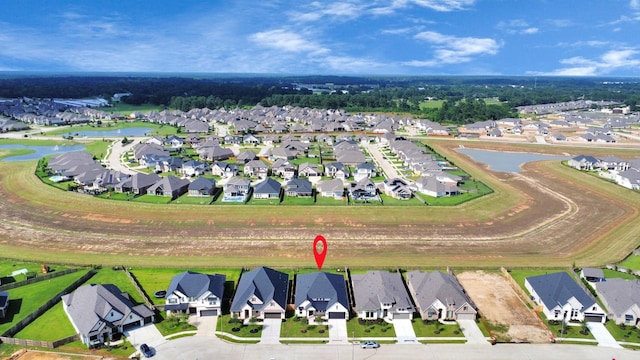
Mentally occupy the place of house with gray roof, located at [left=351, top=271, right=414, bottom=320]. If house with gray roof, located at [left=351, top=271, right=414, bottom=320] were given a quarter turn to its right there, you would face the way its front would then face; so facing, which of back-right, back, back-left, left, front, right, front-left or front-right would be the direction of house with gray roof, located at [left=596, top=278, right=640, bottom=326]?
back

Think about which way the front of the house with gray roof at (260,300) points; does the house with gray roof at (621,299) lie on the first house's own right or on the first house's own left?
on the first house's own left

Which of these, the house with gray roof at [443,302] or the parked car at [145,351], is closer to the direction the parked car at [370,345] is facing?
the parked car

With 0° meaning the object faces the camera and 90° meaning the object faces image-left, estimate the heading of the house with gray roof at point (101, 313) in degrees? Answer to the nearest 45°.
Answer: approximately 315°

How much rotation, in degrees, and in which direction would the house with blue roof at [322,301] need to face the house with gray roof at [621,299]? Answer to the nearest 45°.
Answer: approximately 90° to its left

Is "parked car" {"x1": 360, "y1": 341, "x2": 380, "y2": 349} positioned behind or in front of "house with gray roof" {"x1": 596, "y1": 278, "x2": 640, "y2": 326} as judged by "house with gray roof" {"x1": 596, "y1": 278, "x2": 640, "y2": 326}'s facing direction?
in front

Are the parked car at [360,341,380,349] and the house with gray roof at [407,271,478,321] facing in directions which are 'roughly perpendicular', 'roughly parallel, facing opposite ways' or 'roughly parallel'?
roughly perpendicular

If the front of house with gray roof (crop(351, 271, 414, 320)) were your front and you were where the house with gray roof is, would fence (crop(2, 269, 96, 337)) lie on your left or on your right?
on your right

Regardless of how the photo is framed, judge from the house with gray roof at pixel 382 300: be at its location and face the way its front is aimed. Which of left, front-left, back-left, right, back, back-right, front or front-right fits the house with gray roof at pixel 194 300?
right

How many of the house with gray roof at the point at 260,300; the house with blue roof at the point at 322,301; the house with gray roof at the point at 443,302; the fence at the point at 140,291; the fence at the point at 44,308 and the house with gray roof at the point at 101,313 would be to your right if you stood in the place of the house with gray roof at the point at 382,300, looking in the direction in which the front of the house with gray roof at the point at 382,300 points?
5

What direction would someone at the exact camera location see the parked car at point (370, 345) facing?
facing to the left of the viewer

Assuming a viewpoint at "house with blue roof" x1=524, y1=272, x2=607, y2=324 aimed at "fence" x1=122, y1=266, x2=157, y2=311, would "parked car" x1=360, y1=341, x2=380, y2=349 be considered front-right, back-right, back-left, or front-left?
front-left

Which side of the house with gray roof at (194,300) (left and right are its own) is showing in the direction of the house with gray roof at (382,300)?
left

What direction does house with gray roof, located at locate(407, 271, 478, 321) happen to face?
toward the camera

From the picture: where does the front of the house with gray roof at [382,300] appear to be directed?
toward the camera

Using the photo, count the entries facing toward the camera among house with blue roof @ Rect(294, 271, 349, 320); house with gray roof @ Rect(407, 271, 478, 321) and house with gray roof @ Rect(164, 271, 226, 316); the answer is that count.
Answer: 3

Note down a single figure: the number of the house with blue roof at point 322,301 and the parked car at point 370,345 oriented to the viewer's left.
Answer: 1

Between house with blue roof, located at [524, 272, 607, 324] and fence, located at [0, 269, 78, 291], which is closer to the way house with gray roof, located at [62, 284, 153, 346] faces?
the house with blue roof
